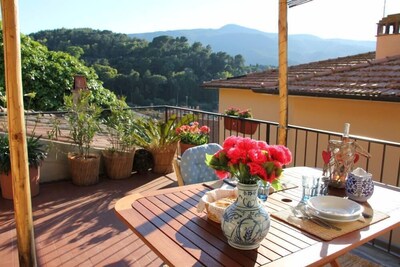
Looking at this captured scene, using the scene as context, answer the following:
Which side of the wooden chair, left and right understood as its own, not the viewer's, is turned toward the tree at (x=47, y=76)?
back

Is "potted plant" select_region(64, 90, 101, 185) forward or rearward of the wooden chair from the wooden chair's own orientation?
rearward

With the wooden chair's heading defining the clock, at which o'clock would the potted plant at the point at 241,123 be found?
The potted plant is roughly at 8 o'clock from the wooden chair.

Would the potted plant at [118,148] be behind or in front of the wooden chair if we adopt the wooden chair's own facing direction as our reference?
behind

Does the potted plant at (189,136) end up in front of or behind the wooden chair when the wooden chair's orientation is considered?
behind

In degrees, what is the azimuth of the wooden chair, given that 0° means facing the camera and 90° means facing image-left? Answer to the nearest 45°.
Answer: approximately 315°
